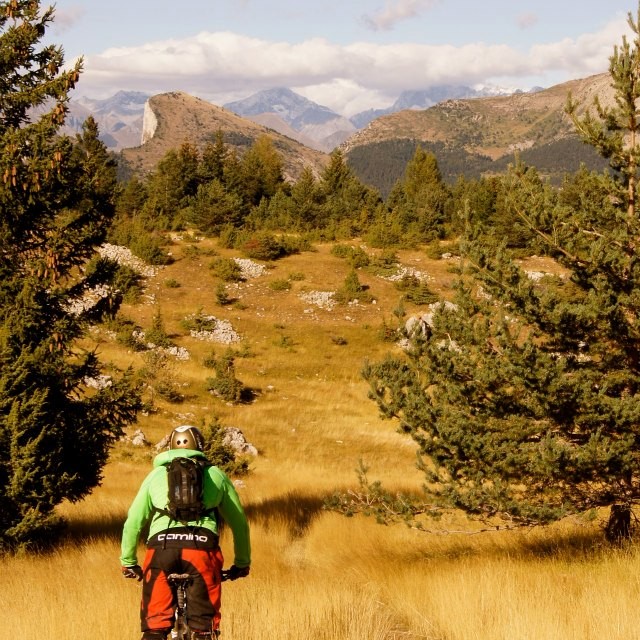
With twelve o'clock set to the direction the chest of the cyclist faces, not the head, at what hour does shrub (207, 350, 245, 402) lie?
The shrub is roughly at 12 o'clock from the cyclist.

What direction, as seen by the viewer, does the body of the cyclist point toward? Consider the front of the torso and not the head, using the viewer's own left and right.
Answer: facing away from the viewer

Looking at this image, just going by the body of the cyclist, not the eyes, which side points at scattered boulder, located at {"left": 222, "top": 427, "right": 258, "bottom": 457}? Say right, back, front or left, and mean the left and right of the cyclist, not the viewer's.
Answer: front

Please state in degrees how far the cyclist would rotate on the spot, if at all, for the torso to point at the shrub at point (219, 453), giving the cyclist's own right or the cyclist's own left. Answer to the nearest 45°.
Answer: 0° — they already face it

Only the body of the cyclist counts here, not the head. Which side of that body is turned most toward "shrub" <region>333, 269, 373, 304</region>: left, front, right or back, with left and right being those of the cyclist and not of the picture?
front
